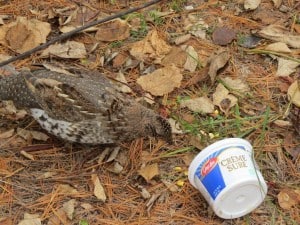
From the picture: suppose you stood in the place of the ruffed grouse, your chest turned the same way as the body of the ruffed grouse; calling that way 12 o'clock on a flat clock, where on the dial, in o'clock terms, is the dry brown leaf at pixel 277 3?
The dry brown leaf is roughly at 11 o'clock from the ruffed grouse.

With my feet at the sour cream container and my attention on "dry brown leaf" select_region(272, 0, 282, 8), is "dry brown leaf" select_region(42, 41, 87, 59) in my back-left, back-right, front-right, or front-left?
front-left

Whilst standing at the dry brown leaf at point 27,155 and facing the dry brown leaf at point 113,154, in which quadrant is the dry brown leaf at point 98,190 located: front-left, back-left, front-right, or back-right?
front-right

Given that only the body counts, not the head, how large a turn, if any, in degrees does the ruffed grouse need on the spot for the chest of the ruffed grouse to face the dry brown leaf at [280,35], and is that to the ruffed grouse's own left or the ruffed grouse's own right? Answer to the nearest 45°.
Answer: approximately 45° to the ruffed grouse's own left

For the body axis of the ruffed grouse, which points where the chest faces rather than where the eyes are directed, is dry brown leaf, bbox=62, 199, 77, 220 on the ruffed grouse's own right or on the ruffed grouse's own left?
on the ruffed grouse's own right

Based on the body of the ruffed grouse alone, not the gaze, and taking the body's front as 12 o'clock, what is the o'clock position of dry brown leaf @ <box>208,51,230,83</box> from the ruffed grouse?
The dry brown leaf is roughly at 11 o'clock from the ruffed grouse.

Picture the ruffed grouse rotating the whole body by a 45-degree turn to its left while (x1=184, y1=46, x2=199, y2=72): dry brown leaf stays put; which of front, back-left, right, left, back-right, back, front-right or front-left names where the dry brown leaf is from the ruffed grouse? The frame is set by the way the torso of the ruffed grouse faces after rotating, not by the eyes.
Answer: front

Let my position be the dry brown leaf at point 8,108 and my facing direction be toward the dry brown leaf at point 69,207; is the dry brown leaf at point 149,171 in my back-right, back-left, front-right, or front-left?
front-left

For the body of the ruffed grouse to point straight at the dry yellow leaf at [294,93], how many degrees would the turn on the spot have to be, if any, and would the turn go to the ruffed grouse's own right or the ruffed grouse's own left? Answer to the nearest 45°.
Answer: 0° — it already faces it

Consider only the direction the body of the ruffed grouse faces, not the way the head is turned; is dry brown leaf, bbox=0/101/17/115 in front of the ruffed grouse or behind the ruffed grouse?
behind

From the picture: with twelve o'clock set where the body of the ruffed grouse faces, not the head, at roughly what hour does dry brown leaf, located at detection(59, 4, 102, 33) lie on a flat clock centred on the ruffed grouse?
The dry brown leaf is roughly at 9 o'clock from the ruffed grouse.

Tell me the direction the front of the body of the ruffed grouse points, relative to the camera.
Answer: to the viewer's right

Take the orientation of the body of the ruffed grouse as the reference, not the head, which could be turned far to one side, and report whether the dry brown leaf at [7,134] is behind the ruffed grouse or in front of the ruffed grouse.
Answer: behind

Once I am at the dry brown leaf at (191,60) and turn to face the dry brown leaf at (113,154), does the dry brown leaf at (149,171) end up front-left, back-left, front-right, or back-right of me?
front-left
